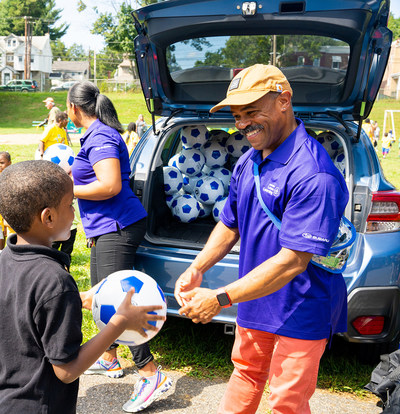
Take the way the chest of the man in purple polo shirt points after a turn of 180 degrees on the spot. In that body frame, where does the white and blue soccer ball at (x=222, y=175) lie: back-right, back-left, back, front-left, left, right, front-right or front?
front-left

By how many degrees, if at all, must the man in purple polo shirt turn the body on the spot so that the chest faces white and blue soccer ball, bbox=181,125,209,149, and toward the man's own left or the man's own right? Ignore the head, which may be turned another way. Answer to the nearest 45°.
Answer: approximately 135° to the man's own right

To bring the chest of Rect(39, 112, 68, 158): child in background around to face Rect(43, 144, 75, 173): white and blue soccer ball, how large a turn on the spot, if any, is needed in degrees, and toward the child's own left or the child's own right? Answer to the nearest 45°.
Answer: approximately 45° to the child's own right

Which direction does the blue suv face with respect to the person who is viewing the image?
facing away from the viewer
